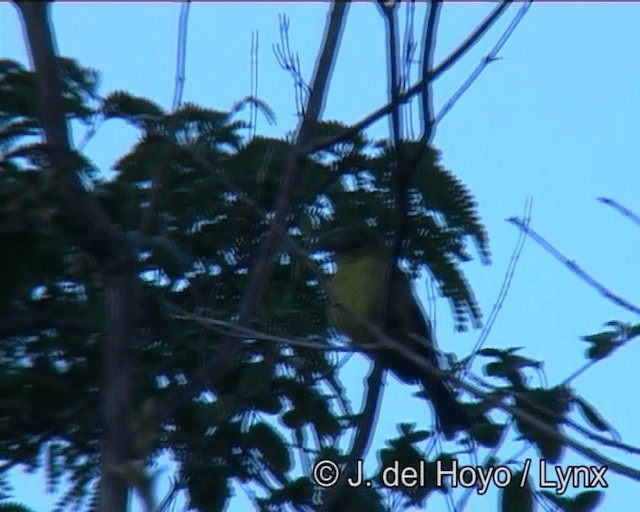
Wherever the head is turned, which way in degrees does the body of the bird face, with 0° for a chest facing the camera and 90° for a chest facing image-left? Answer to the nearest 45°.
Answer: approximately 45°

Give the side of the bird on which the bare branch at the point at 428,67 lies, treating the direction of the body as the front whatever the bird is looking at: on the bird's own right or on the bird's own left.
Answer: on the bird's own left

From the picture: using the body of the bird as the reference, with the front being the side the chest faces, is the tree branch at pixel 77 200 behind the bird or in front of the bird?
in front
